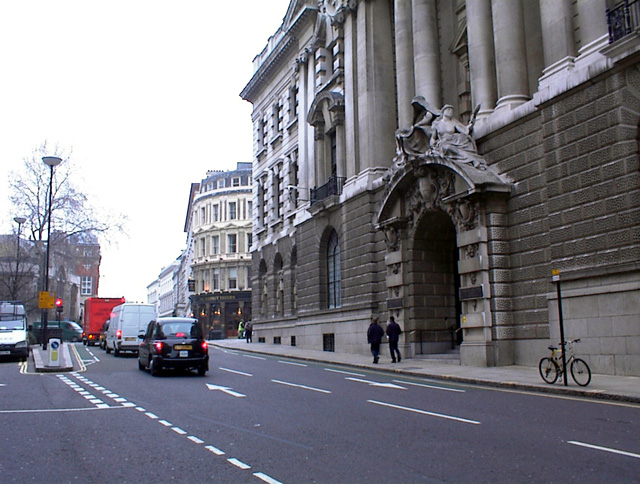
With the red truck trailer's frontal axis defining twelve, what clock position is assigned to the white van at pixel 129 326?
The white van is roughly at 6 o'clock from the red truck trailer.

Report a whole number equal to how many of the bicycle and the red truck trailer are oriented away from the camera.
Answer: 1

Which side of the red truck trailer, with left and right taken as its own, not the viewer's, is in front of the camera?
back

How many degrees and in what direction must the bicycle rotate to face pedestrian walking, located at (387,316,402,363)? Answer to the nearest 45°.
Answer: approximately 180°

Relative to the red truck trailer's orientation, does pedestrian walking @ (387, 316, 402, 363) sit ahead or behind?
behind

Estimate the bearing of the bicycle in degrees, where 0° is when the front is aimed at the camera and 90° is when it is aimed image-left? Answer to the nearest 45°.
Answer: approximately 315°

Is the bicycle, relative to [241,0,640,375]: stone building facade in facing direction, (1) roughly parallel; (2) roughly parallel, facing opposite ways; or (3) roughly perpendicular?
roughly perpendicular

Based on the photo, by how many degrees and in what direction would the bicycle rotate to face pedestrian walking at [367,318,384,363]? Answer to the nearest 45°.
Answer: approximately 180°

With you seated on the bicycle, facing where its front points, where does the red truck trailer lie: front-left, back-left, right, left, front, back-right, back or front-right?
back

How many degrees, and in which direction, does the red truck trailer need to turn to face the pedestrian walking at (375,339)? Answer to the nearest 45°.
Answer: approximately 180°

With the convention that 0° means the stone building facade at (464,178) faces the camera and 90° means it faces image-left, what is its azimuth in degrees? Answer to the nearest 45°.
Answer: approximately 45°

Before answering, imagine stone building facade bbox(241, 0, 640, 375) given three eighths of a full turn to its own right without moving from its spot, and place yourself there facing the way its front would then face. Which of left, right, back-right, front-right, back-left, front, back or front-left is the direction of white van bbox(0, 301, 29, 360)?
left

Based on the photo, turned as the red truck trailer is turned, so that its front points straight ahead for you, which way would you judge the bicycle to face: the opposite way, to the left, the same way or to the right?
the opposite way

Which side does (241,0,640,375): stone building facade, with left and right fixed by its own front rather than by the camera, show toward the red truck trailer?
right

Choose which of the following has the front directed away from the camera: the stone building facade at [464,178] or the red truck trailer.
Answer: the red truck trailer
